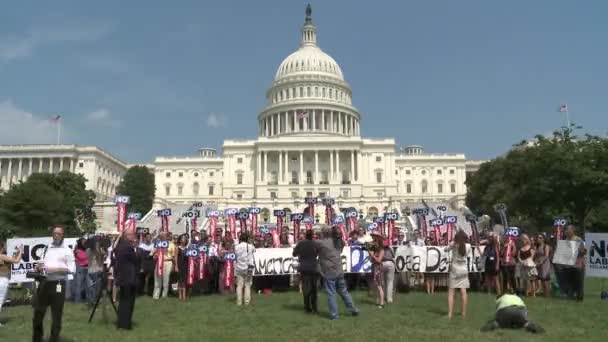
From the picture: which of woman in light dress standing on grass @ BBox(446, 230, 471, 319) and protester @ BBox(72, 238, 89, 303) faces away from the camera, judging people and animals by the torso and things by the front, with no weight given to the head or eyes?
woman in light dress standing on grass @ BBox(446, 230, 471, 319)

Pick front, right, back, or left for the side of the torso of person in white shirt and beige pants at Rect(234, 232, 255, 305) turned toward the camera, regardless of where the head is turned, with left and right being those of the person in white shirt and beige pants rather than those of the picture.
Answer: back

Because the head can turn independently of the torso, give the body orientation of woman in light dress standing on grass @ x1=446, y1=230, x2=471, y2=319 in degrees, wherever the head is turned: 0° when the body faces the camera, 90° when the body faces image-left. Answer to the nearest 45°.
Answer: approximately 180°

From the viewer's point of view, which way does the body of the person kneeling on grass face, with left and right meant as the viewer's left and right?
facing away from the viewer

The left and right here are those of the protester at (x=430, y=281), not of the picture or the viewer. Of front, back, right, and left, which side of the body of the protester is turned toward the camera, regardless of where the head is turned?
front

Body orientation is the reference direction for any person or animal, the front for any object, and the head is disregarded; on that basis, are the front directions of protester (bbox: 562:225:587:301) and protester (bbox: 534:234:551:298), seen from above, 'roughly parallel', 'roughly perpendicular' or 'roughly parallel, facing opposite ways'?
roughly parallel

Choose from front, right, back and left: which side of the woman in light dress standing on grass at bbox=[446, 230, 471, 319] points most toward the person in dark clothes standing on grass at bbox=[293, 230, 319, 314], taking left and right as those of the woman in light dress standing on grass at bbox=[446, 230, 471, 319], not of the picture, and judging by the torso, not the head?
left

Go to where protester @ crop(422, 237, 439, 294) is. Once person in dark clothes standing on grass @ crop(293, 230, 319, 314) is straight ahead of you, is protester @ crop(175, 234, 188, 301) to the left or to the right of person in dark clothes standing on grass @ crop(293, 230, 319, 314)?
right

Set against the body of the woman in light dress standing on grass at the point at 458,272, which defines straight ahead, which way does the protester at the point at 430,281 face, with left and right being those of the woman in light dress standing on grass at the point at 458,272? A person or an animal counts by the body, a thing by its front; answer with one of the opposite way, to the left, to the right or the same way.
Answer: the opposite way

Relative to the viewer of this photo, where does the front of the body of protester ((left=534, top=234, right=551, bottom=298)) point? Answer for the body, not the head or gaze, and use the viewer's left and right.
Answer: facing the viewer and to the left of the viewer

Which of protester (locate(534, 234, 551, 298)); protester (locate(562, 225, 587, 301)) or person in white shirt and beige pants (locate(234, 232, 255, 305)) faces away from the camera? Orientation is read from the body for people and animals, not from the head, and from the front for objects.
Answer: person in white shirt and beige pants (locate(234, 232, 255, 305))

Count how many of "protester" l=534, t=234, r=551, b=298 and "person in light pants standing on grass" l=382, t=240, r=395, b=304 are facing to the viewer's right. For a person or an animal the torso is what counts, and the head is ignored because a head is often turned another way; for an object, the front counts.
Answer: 0

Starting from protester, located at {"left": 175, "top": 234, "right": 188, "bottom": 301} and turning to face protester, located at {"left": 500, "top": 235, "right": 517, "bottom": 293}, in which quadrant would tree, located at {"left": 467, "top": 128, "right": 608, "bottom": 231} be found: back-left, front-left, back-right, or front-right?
front-left
